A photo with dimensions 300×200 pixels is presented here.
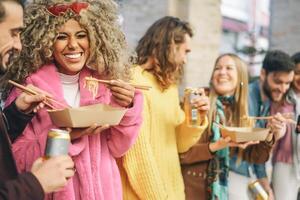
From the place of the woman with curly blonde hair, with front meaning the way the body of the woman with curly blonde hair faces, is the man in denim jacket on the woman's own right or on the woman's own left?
on the woman's own left

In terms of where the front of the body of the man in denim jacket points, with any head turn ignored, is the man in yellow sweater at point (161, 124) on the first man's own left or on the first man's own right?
on the first man's own right

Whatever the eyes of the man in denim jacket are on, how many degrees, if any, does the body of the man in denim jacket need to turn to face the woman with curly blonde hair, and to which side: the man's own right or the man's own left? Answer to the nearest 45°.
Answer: approximately 90° to the man's own right

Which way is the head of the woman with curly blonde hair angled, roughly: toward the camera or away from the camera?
toward the camera

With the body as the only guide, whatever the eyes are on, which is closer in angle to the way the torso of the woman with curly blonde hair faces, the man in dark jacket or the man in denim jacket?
the man in dark jacket

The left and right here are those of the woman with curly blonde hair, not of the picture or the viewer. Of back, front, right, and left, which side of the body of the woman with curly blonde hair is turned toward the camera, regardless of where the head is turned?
front

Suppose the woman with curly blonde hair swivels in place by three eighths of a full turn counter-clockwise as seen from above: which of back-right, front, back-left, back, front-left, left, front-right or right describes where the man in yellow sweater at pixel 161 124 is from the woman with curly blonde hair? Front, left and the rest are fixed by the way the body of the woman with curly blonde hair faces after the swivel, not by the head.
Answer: front

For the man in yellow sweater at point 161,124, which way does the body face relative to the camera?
to the viewer's right

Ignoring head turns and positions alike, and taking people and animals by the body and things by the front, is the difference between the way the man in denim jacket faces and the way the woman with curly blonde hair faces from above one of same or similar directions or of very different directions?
same or similar directions

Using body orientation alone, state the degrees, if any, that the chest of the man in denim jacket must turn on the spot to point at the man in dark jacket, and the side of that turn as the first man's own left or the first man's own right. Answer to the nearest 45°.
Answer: approximately 45° to the first man's own right

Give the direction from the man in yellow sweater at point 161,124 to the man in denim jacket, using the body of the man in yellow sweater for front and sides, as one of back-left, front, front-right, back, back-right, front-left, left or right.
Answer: front-left

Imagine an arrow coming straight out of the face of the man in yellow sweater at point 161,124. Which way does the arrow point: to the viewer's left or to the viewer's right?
to the viewer's right
